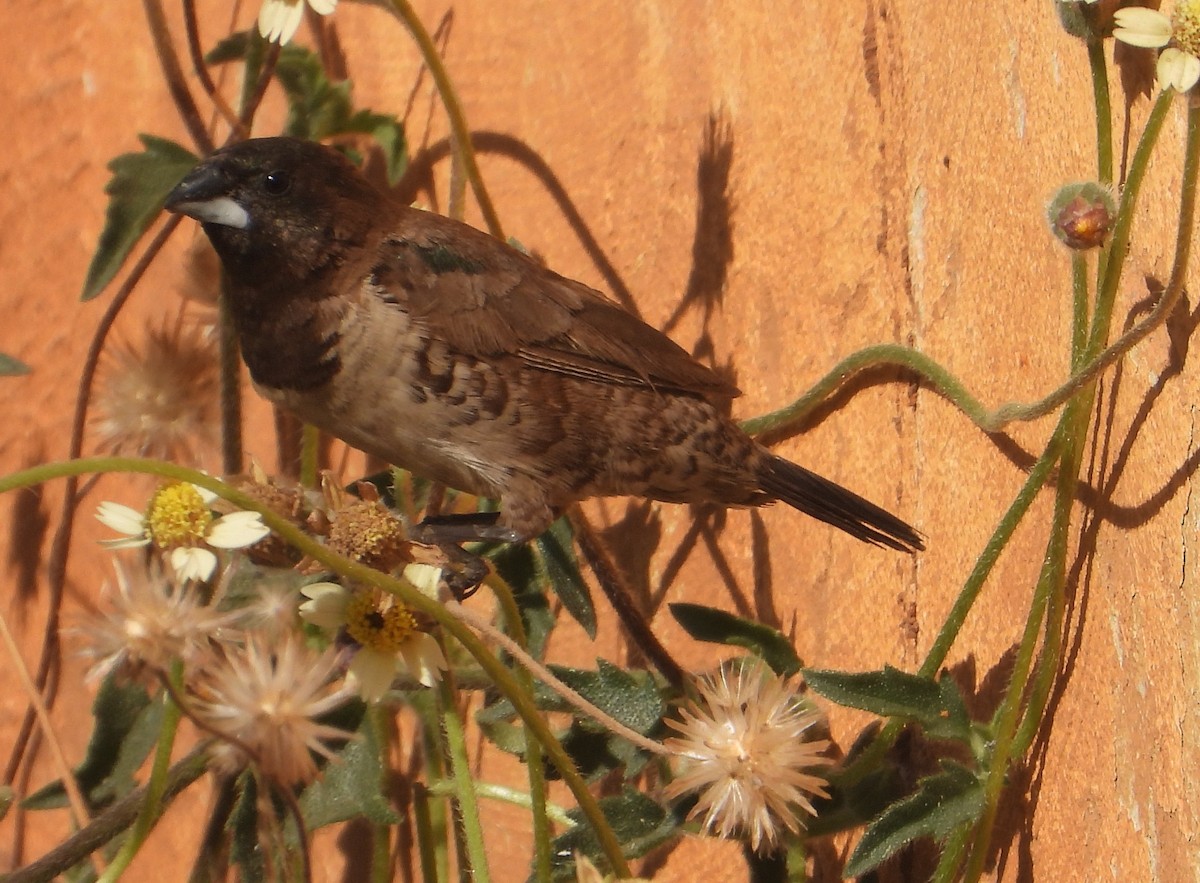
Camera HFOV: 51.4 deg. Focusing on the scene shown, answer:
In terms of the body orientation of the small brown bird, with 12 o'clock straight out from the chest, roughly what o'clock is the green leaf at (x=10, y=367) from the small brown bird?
The green leaf is roughly at 12 o'clock from the small brown bird.

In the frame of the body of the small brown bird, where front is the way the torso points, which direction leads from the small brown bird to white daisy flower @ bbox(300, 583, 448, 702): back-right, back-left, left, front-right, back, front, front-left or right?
front

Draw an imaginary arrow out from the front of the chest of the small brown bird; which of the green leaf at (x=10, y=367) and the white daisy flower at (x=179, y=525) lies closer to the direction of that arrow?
the green leaf

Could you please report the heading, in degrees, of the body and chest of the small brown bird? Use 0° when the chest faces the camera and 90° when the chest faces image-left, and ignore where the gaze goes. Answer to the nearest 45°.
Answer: approximately 90°

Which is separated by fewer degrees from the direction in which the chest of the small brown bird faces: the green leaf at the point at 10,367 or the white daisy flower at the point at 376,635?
the green leaf

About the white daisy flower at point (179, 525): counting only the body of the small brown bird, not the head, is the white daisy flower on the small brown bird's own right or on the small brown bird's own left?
on the small brown bird's own left
